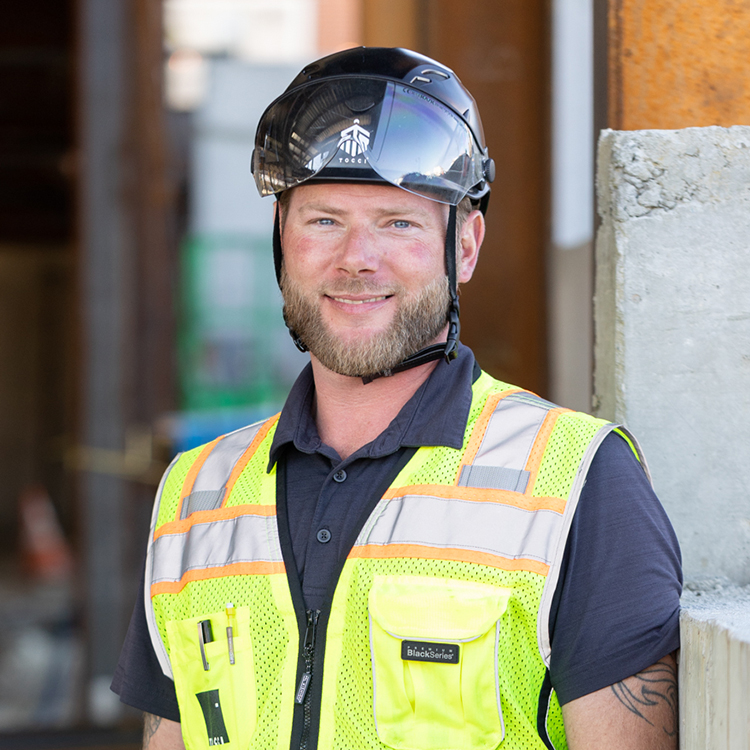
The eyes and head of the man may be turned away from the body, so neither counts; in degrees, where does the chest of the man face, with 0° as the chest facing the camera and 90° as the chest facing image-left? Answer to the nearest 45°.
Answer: approximately 45°

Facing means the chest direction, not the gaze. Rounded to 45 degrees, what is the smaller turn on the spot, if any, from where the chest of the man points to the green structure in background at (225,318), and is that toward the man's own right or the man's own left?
approximately 135° to the man's own right
